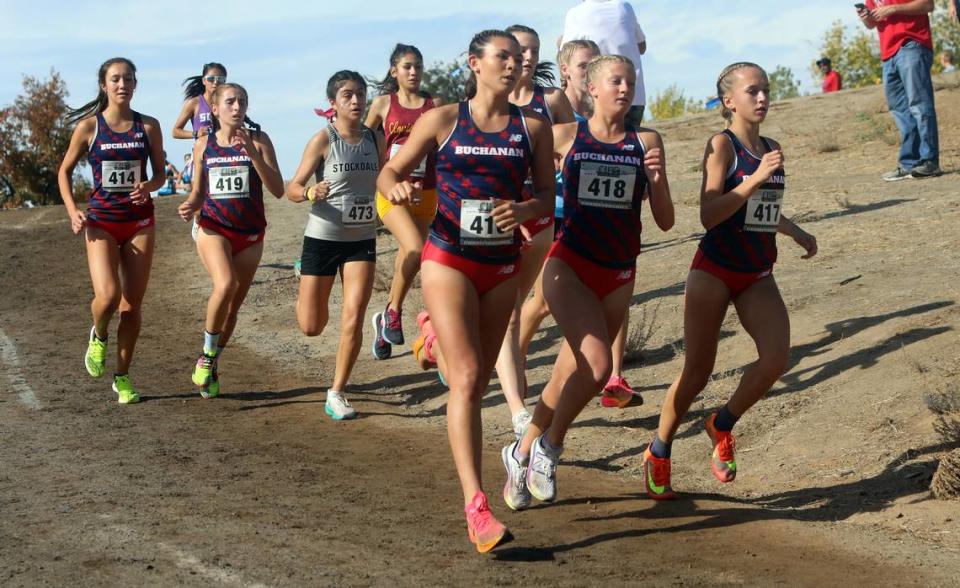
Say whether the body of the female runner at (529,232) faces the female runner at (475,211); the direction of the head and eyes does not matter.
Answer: yes

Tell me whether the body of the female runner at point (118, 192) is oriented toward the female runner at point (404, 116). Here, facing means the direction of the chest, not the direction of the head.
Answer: no

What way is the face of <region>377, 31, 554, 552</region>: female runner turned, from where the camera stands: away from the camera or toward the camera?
toward the camera

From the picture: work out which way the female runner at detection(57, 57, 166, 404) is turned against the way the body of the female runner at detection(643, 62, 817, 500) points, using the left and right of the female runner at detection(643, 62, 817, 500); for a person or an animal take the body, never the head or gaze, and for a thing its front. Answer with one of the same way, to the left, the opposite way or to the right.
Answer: the same way

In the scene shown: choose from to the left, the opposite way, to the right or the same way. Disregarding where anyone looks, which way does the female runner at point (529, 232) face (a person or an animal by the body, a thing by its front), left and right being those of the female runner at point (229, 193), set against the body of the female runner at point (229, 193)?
the same way

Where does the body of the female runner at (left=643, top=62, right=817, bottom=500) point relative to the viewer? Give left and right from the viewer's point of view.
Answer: facing the viewer and to the right of the viewer

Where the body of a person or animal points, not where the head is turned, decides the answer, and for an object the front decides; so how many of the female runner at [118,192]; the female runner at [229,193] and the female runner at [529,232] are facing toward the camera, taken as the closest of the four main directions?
3

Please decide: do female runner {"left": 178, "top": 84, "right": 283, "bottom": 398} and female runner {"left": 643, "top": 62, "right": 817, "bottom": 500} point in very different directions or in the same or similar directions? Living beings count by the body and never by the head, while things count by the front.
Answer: same or similar directions

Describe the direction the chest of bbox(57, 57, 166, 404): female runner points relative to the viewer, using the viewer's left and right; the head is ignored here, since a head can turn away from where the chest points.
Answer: facing the viewer

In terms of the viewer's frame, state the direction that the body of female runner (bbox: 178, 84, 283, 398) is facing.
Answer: toward the camera

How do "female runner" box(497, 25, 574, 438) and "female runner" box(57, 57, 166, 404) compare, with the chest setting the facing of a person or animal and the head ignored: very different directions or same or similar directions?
same or similar directions

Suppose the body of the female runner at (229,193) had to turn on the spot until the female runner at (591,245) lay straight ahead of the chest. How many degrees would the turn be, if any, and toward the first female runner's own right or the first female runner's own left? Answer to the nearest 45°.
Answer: approximately 45° to the first female runner's own left

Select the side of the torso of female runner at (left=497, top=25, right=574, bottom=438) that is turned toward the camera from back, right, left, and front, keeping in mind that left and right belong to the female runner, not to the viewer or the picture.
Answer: front

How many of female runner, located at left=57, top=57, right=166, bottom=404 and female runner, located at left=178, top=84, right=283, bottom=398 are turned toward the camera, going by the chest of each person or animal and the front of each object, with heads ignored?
2
